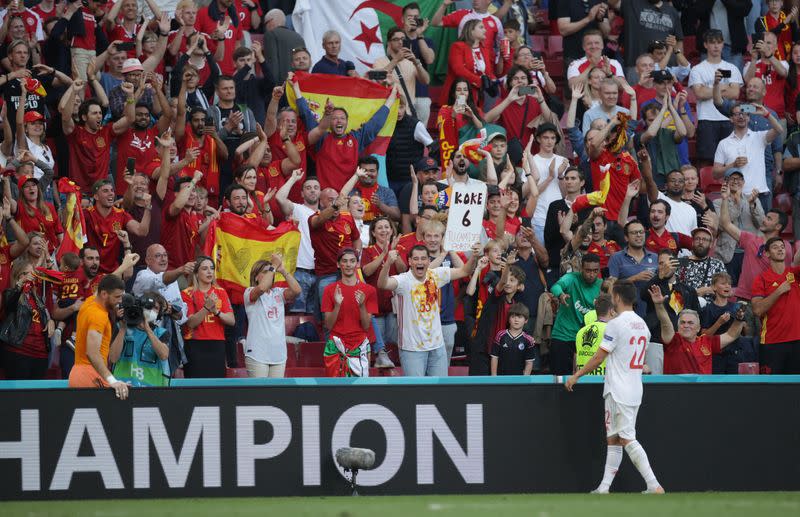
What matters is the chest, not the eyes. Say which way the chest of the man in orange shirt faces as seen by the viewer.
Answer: to the viewer's right

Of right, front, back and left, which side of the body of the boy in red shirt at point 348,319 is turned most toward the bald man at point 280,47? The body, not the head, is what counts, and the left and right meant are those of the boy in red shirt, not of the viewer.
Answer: back

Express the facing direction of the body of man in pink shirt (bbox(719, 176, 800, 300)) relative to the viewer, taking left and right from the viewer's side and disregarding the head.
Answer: facing the viewer and to the left of the viewer

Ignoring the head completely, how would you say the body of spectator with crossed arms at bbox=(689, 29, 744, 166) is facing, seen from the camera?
toward the camera

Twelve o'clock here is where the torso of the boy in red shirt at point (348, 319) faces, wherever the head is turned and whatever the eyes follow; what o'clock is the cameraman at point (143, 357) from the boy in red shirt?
The cameraman is roughly at 2 o'clock from the boy in red shirt.

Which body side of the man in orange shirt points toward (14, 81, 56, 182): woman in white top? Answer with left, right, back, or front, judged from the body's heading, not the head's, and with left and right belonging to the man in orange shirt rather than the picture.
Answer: left

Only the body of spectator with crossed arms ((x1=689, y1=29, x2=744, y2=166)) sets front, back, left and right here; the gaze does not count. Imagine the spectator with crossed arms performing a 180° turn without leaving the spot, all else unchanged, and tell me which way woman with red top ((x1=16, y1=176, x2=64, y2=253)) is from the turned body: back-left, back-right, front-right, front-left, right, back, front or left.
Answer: back-left

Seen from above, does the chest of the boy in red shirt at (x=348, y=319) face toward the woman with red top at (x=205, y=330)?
no

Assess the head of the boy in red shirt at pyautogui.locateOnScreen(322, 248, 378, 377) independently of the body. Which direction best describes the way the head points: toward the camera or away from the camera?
toward the camera

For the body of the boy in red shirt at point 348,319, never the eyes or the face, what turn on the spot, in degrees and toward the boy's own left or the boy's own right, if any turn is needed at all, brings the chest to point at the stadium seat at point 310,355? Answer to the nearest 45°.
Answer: approximately 135° to the boy's own right

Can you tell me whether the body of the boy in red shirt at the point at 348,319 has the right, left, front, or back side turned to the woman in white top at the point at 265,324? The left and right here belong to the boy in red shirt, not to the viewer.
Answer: right

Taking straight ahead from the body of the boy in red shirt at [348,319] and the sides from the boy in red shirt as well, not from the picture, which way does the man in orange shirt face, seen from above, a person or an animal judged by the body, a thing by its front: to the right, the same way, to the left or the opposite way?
to the left

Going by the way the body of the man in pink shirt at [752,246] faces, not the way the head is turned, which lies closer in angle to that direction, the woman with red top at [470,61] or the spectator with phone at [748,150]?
the woman with red top

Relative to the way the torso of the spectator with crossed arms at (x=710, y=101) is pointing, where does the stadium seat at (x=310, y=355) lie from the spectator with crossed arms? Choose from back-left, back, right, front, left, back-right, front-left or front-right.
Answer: front-right

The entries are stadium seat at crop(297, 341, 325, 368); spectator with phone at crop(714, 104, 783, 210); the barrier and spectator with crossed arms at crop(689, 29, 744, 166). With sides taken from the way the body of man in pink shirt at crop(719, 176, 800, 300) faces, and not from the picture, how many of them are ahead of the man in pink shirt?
2

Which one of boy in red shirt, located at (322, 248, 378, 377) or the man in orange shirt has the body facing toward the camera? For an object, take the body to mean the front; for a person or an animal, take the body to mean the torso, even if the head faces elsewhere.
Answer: the boy in red shirt

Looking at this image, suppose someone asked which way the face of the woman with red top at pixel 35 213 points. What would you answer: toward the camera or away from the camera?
toward the camera

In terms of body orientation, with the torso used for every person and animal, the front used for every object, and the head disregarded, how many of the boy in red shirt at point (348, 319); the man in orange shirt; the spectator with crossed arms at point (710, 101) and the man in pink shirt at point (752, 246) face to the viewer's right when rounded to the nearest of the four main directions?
1
